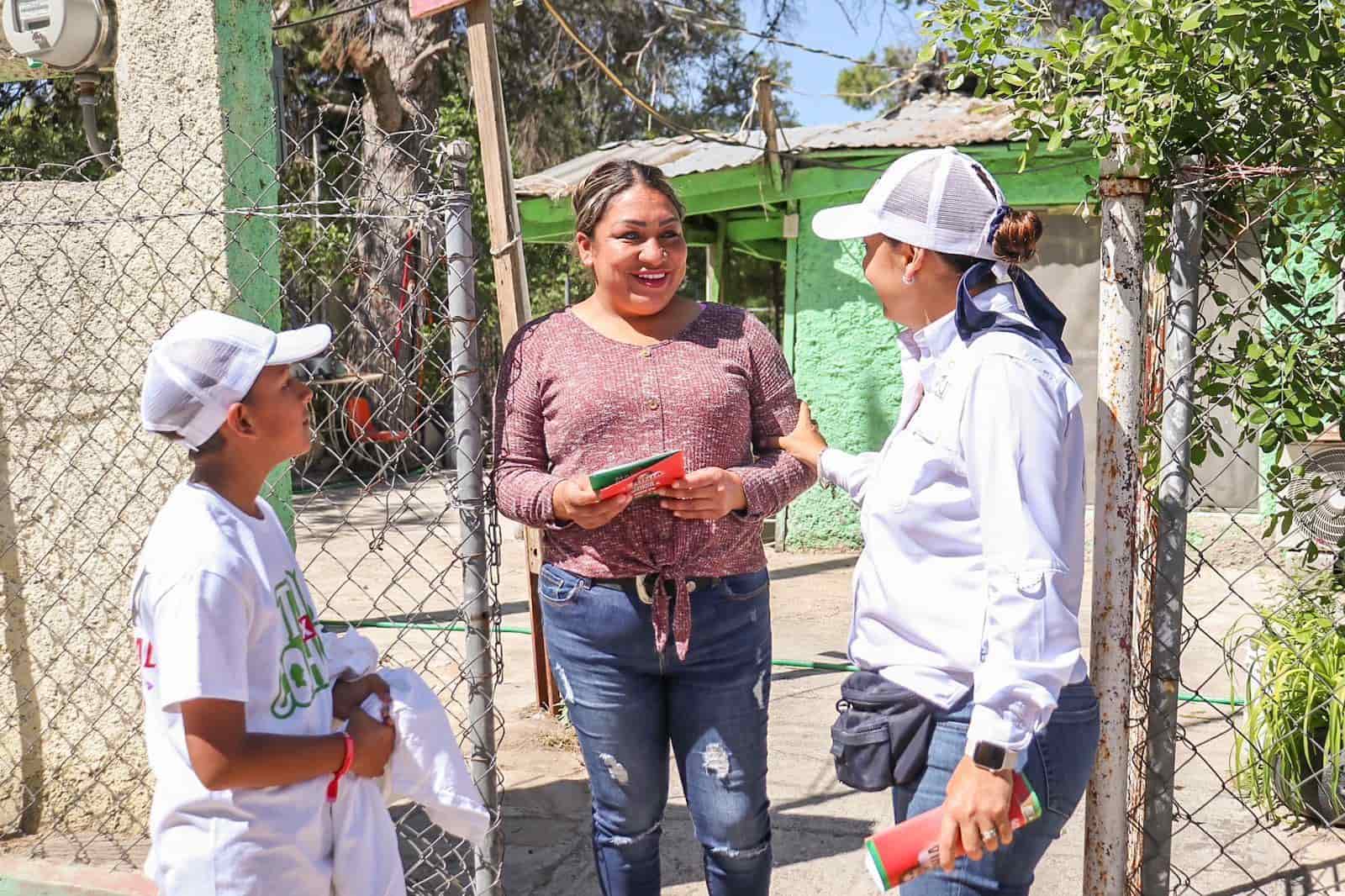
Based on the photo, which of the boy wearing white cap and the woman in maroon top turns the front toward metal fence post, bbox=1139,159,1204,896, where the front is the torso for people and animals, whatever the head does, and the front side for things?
the boy wearing white cap

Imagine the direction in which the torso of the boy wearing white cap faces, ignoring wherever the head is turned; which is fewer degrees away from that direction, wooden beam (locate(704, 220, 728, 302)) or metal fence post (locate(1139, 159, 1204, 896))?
the metal fence post

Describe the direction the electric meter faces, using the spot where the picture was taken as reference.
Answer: facing the viewer and to the left of the viewer

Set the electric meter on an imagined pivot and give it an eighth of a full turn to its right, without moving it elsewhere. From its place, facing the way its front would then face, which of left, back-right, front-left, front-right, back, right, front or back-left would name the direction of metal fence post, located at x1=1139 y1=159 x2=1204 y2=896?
back-left

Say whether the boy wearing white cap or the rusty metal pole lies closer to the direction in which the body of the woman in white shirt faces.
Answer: the boy wearing white cap

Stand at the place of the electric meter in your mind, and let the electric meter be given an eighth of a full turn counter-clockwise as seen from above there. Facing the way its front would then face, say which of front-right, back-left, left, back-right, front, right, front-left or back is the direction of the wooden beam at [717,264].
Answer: back-left

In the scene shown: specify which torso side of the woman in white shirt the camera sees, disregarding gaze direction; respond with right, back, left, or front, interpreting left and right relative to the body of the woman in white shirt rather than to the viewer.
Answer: left

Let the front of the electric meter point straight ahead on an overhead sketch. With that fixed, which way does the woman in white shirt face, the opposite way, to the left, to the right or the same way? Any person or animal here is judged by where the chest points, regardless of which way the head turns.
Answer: to the right

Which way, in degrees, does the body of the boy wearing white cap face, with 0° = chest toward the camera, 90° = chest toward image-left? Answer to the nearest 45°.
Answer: approximately 270°

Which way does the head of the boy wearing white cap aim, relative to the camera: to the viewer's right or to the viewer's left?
to the viewer's right

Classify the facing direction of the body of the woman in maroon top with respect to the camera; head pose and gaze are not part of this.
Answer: toward the camera

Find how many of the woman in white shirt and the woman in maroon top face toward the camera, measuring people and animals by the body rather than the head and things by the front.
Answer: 1

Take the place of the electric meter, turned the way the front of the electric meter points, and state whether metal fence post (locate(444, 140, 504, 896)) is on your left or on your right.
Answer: on your left

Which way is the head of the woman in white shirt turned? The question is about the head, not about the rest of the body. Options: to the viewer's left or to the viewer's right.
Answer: to the viewer's left
